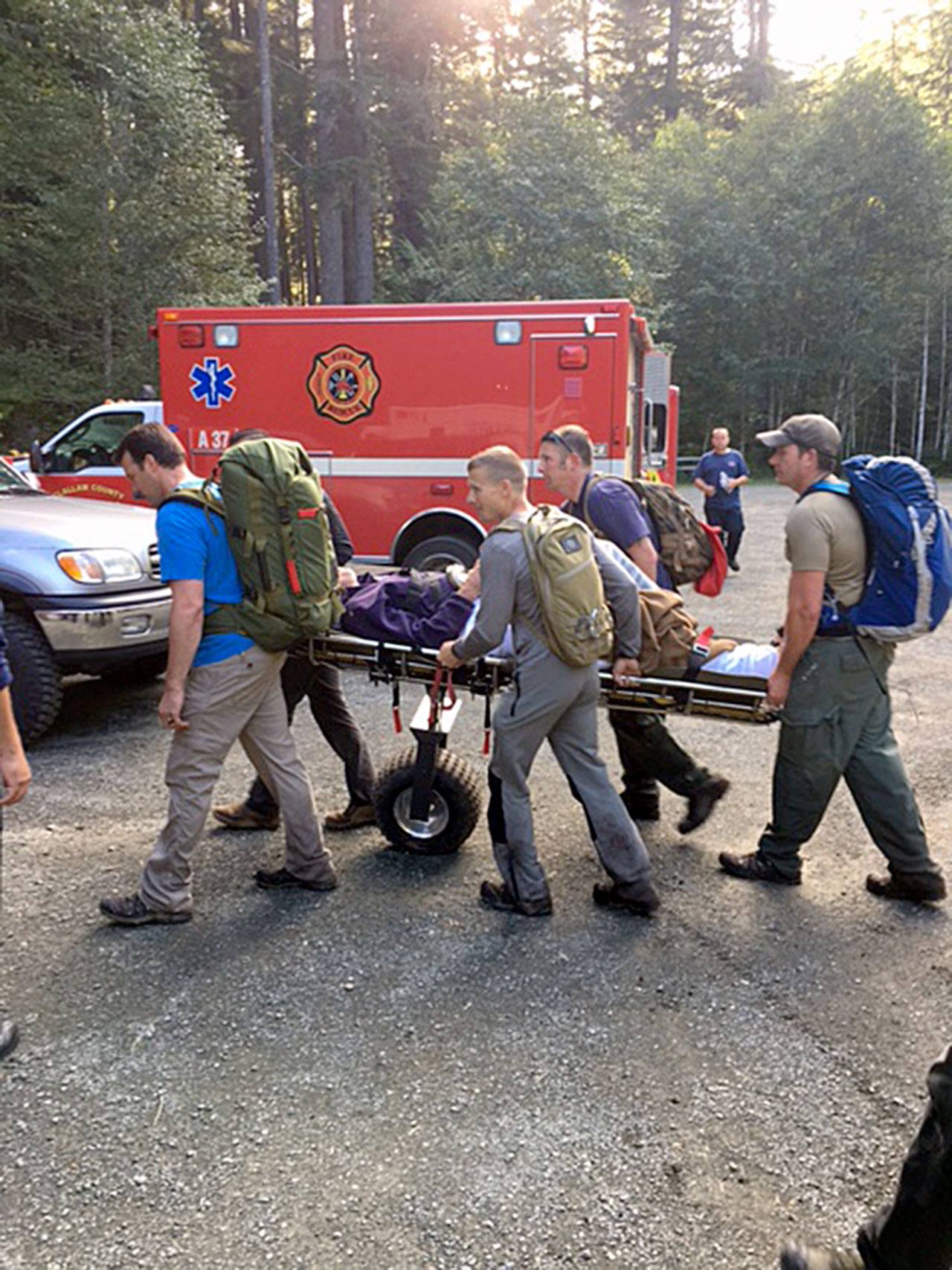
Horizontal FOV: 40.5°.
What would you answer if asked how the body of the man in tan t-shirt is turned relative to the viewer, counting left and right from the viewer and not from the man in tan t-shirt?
facing to the left of the viewer

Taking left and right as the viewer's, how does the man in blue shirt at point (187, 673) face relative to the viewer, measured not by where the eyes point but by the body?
facing to the left of the viewer

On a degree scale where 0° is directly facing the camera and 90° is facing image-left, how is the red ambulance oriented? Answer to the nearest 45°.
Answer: approximately 90°

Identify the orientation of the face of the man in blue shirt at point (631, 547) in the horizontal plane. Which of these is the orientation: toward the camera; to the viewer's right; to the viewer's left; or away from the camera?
to the viewer's left

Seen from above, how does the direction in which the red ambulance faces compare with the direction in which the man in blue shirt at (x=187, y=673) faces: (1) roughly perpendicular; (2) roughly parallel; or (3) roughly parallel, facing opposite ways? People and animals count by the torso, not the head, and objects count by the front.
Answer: roughly parallel

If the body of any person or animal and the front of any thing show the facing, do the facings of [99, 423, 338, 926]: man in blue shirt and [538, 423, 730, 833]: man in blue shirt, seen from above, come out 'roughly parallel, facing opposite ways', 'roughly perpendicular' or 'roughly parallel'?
roughly parallel

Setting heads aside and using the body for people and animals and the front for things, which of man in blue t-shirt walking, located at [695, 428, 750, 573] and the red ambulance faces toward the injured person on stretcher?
the man in blue t-shirt walking

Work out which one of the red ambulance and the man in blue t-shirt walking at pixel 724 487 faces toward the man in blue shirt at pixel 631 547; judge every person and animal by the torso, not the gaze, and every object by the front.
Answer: the man in blue t-shirt walking

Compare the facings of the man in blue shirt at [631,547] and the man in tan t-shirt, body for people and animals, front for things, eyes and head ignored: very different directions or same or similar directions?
same or similar directions

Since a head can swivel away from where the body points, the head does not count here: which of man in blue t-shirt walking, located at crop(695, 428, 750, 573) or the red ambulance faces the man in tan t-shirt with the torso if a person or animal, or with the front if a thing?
the man in blue t-shirt walking

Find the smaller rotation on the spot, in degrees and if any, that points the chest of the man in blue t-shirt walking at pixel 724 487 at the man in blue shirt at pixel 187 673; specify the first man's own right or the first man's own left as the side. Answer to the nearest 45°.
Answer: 0° — they already face them

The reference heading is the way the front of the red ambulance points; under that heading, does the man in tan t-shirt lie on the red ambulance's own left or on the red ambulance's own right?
on the red ambulance's own left

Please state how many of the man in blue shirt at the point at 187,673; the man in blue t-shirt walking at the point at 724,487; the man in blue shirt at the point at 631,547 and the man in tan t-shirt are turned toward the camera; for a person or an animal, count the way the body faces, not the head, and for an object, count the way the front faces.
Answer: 1

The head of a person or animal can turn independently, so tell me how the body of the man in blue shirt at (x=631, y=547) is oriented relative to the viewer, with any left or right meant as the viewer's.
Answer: facing to the left of the viewer

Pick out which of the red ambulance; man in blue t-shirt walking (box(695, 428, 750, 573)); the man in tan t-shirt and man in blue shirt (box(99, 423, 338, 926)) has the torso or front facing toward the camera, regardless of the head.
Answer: the man in blue t-shirt walking

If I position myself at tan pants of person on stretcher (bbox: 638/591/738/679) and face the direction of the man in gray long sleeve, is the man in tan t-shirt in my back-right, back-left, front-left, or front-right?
back-left
